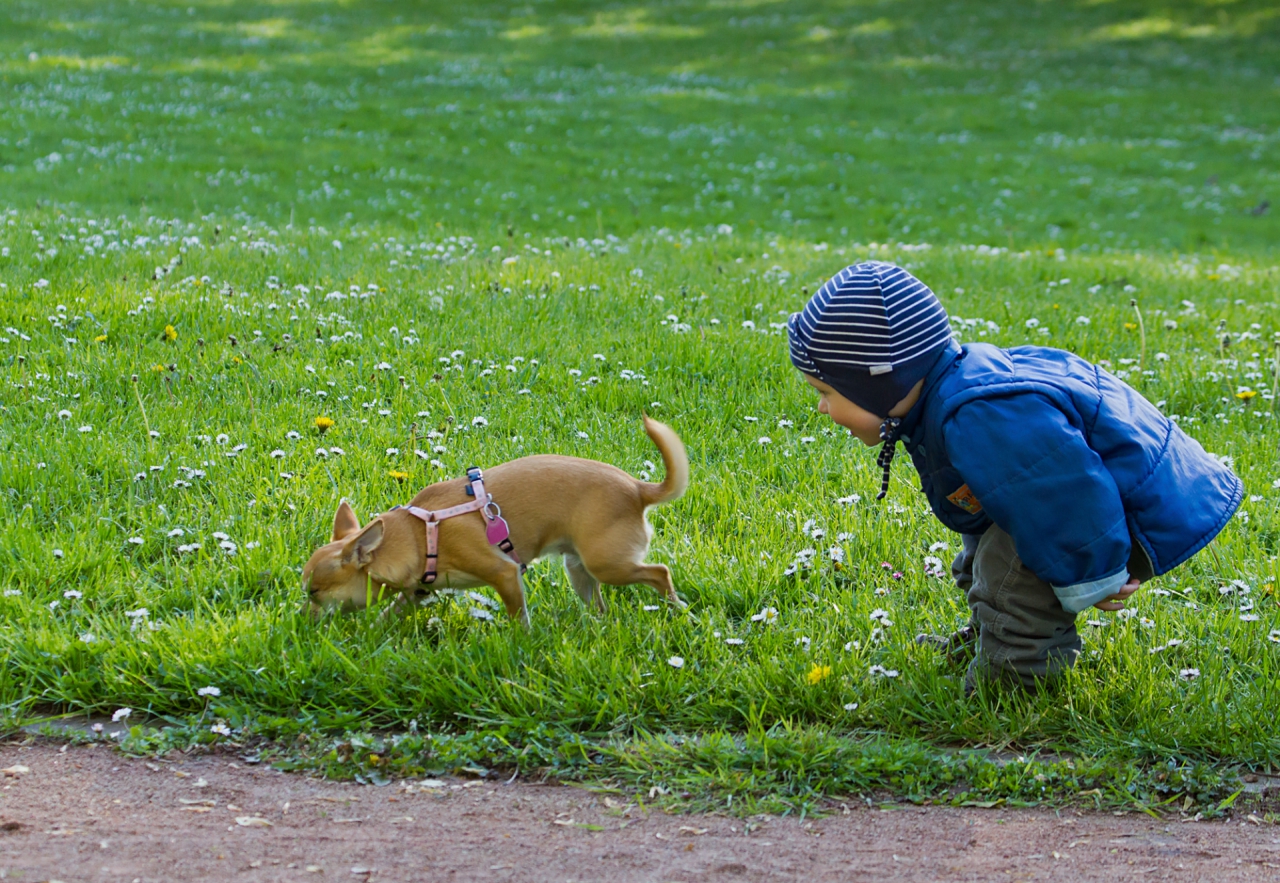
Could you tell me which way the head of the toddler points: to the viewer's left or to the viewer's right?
to the viewer's left

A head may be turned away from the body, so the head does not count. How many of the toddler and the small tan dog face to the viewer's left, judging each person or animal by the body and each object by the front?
2

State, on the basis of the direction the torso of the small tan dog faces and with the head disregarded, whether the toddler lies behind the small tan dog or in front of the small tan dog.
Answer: behind

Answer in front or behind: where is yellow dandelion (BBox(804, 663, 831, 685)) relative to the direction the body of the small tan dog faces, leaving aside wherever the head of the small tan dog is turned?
behind

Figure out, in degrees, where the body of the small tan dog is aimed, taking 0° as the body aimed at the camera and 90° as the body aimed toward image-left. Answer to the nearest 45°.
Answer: approximately 90°

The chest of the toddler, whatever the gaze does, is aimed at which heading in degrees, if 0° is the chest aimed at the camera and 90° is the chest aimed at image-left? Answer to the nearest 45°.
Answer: approximately 90°
